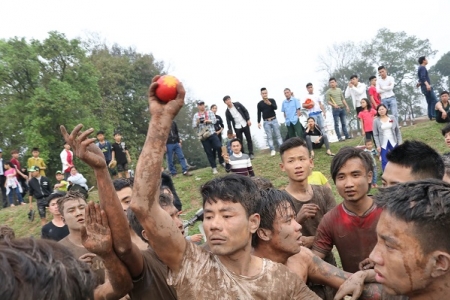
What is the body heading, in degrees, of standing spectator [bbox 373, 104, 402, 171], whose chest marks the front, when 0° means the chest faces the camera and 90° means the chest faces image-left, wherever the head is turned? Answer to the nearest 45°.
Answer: approximately 0°

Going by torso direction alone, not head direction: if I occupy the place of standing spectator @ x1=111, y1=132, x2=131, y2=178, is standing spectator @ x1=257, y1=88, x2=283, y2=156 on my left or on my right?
on my left

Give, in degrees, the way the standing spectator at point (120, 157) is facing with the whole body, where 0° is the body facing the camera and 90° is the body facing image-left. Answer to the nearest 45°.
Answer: approximately 0°

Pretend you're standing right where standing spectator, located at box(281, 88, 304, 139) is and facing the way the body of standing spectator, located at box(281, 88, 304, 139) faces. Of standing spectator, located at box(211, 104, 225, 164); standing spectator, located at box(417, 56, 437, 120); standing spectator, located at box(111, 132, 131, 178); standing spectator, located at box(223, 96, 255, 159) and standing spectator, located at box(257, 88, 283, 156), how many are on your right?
4

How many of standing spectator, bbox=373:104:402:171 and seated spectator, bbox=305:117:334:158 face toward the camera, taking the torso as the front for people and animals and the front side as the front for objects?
2
